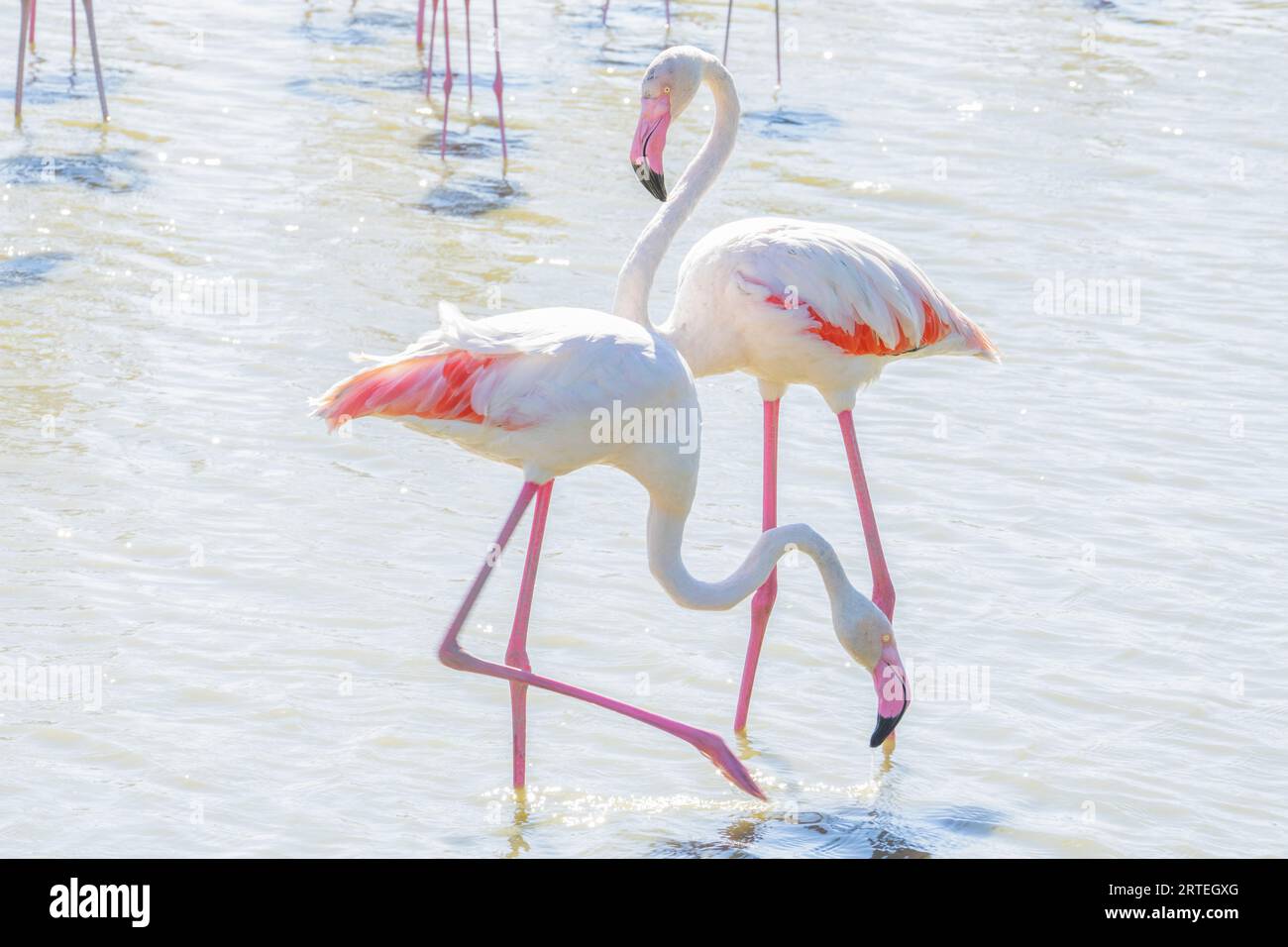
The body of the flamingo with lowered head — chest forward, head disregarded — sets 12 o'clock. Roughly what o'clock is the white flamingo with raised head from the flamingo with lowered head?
The white flamingo with raised head is roughly at 10 o'clock from the flamingo with lowered head.

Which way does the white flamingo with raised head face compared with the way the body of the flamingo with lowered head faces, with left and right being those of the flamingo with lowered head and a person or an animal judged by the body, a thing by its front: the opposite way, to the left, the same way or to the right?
the opposite way

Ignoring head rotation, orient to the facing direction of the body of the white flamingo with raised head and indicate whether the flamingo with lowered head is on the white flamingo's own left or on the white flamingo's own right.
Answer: on the white flamingo's own left

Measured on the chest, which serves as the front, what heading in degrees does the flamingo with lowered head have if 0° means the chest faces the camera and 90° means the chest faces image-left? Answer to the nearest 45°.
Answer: approximately 270°

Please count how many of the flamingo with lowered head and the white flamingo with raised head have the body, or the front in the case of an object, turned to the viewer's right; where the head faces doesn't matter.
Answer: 1

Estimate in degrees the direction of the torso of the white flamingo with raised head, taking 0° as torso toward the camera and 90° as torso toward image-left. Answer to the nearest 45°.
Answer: approximately 90°
